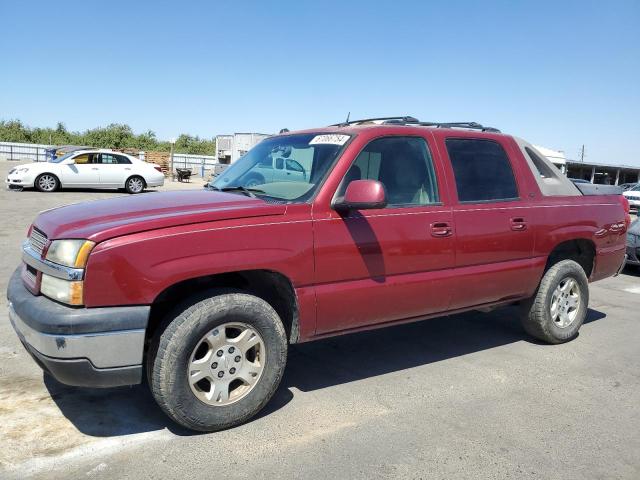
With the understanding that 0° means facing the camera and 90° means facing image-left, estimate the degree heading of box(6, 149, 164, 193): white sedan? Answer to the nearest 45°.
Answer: approximately 90°

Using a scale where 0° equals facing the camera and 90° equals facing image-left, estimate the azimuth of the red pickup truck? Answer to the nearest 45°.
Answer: approximately 45°

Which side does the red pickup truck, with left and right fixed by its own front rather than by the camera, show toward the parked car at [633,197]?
back

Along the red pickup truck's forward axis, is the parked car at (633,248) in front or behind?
behind

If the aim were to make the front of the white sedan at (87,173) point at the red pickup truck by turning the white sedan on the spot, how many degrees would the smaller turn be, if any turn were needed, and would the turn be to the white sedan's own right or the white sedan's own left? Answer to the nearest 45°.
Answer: approximately 90° to the white sedan's own left

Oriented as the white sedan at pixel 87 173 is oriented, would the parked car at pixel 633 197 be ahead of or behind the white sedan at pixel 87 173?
behind
